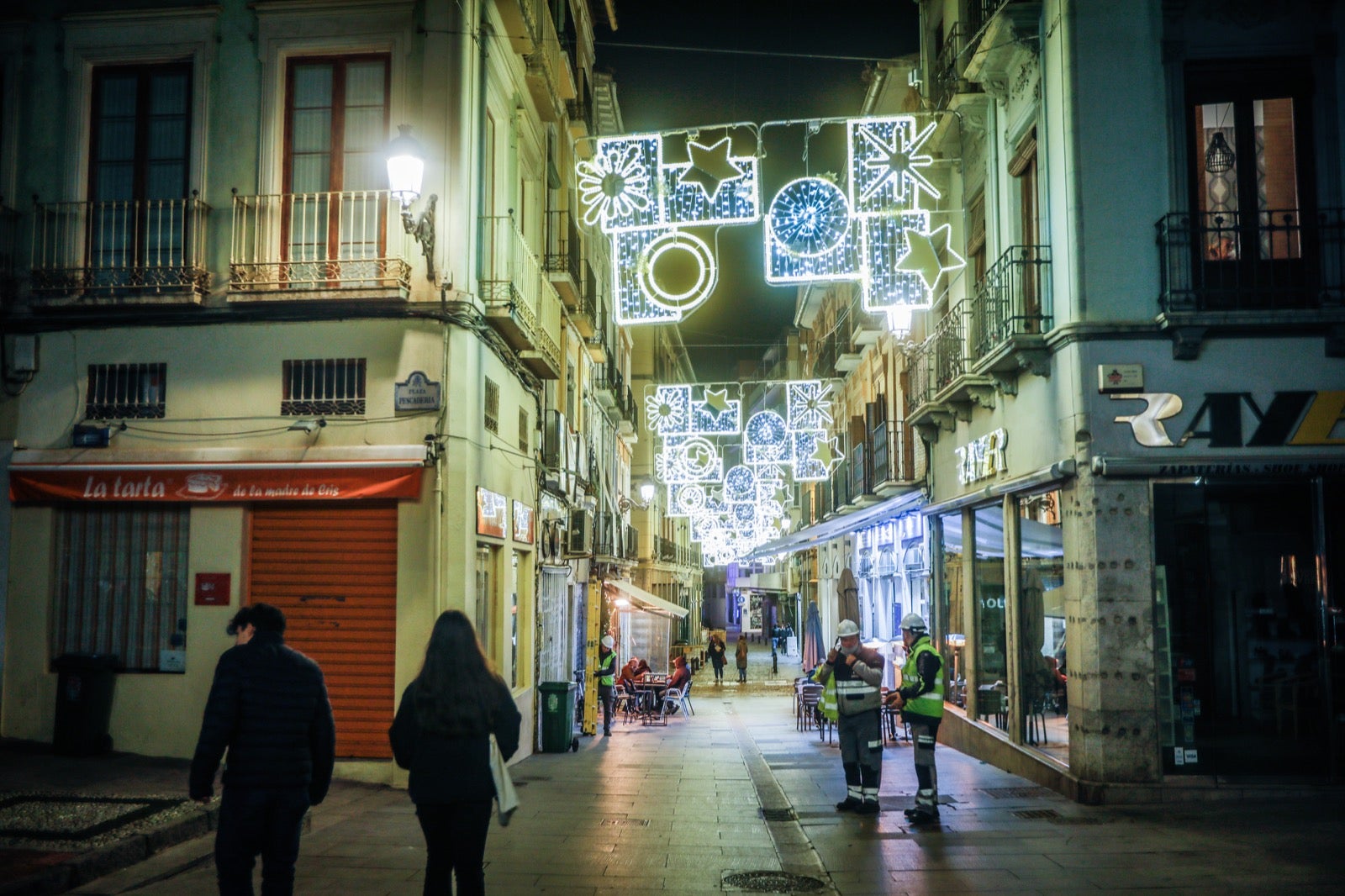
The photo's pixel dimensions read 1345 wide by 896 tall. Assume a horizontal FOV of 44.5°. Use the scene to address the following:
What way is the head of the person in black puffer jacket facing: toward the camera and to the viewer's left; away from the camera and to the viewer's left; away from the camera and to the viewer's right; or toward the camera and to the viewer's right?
away from the camera and to the viewer's left

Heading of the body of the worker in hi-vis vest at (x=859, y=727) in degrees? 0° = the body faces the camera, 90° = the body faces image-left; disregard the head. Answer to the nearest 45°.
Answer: approximately 45°

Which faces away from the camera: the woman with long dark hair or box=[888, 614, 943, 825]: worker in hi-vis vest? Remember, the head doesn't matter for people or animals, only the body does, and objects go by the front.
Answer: the woman with long dark hair

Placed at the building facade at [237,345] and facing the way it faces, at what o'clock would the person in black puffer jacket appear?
The person in black puffer jacket is roughly at 12 o'clock from the building facade.

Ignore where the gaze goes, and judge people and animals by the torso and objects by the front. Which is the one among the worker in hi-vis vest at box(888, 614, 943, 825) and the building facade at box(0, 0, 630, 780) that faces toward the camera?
the building facade

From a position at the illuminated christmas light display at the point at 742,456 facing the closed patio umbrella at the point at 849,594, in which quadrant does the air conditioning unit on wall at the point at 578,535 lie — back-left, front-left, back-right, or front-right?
front-right

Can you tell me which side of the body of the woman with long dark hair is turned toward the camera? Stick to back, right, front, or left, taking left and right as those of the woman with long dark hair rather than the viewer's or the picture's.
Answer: back

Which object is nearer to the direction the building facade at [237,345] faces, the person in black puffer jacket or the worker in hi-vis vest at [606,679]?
the person in black puffer jacket

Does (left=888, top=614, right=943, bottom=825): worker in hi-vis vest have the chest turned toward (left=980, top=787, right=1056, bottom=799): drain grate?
no

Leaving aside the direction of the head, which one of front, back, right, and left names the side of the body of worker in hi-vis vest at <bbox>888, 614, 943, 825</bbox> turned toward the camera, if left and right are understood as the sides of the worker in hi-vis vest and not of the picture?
left

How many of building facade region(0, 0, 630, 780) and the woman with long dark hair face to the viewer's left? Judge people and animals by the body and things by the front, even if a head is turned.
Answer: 0

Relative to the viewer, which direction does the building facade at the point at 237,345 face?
toward the camera

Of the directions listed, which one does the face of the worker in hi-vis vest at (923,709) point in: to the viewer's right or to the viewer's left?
to the viewer's left

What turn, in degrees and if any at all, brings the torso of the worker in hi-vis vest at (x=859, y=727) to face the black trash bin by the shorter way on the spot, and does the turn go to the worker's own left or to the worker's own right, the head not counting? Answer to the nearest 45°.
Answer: approximately 45° to the worker's own right

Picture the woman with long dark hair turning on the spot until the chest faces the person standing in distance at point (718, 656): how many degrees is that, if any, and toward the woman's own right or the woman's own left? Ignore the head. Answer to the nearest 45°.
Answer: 0° — they already face them

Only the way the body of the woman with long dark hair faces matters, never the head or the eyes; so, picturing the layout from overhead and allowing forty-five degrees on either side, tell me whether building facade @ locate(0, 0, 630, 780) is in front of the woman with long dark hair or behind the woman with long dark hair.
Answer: in front

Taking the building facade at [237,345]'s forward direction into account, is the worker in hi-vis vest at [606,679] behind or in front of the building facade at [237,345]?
behind

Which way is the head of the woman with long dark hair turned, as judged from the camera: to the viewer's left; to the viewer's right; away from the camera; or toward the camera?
away from the camera

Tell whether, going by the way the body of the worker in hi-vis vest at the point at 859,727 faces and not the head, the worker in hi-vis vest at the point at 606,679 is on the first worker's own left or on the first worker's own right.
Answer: on the first worker's own right
